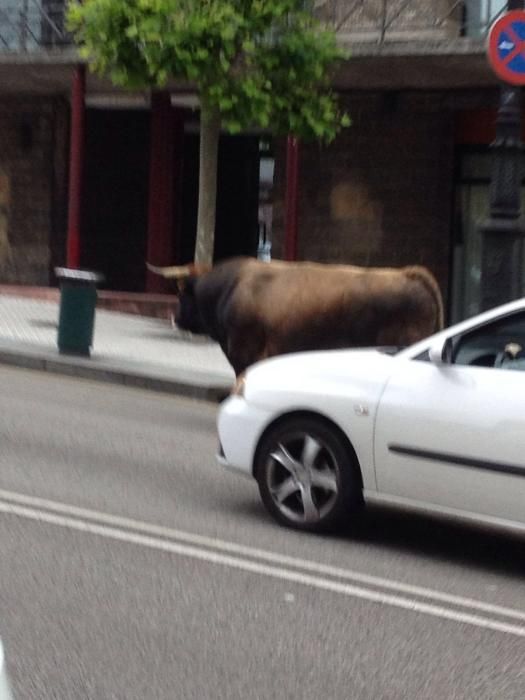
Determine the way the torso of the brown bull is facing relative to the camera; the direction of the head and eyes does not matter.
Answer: to the viewer's left

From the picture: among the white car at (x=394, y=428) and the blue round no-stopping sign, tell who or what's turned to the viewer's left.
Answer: the white car

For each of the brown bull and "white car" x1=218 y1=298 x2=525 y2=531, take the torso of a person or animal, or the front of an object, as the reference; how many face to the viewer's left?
2

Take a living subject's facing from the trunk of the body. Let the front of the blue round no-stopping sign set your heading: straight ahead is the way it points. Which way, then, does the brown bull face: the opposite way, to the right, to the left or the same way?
to the right

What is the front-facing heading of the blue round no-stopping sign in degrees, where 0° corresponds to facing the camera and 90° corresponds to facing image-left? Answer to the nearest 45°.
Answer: approximately 0°

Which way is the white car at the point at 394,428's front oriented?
to the viewer's left

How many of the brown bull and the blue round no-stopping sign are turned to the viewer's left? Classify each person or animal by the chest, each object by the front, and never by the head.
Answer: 1

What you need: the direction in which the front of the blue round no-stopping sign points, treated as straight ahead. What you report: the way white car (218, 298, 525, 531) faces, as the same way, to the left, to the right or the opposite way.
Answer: to the right

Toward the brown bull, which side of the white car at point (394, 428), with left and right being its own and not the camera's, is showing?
right
